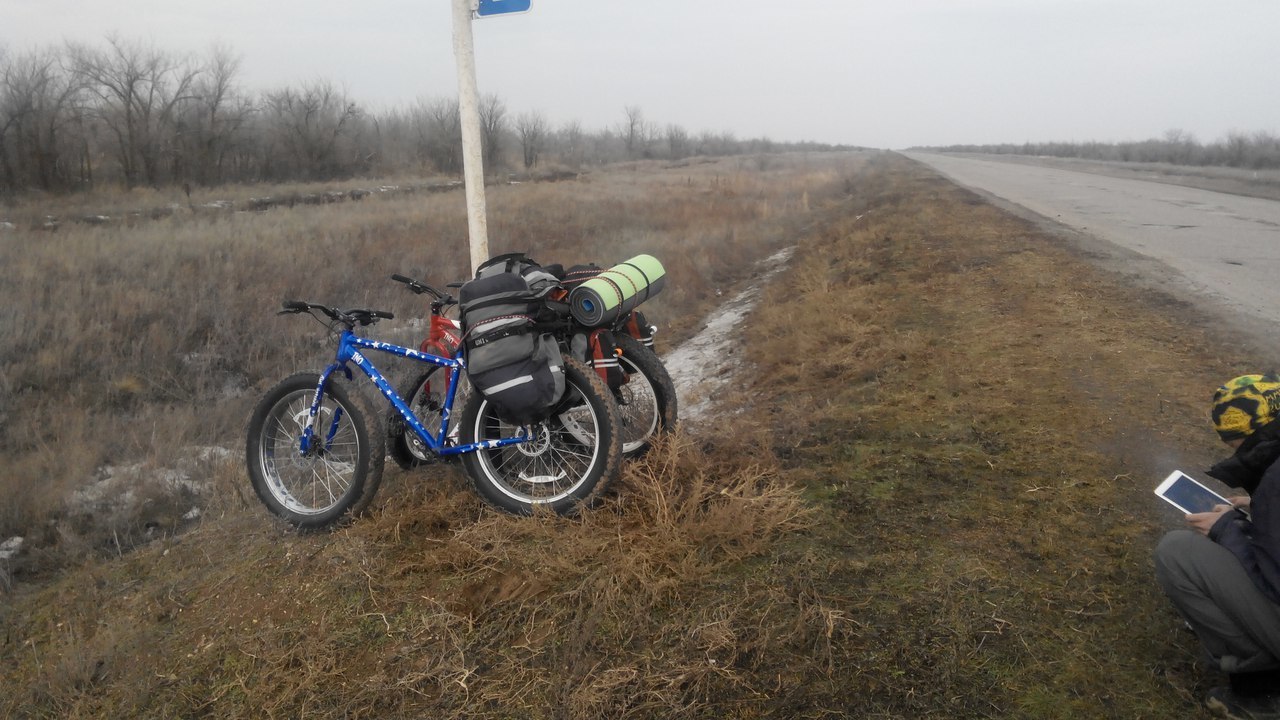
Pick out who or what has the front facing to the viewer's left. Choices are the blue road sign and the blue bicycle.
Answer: the blue bicycle

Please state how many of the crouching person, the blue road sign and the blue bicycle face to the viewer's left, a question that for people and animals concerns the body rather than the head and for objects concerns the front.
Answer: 2

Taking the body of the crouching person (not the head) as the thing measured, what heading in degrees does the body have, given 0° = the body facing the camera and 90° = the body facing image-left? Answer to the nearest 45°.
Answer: approximately 90°

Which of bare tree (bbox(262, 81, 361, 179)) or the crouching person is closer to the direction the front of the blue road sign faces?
the crouching person

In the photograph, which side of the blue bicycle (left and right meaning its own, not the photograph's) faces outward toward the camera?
left

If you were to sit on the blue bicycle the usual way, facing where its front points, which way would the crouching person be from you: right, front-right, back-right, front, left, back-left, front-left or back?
back-left

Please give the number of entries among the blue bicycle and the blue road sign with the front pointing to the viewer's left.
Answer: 1

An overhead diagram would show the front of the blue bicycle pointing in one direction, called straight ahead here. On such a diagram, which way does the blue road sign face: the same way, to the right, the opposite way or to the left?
to the left

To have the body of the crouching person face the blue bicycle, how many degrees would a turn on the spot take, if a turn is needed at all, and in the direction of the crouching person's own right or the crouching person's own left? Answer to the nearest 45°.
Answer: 0° — they already face it

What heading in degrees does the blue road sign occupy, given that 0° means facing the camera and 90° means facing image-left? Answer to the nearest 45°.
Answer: approximately 0°
